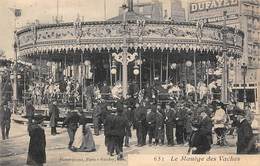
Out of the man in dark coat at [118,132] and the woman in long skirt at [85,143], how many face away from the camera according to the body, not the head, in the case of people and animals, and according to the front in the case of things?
2

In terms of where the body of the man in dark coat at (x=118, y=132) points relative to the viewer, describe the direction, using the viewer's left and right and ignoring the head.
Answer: facing away from the viewer

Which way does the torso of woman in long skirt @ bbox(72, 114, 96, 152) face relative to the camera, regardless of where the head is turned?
away from the camera

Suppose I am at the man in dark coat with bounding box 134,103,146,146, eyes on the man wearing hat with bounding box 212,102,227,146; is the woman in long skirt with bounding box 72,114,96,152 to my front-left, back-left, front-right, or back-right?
back-right

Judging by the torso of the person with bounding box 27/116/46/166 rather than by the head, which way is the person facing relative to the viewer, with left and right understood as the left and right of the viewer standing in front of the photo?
facing away from the viewer

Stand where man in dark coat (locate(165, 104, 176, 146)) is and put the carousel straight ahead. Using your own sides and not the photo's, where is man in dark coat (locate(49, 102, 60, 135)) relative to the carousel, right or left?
left

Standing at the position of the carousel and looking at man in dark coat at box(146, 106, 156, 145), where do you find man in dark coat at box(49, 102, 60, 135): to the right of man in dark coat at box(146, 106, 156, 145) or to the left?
right
